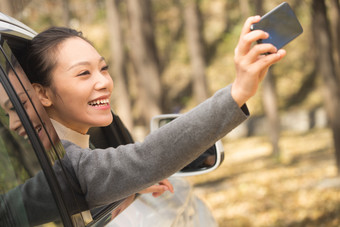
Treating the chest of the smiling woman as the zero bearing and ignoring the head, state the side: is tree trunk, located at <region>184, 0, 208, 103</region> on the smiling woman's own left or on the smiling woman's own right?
on the smiling woman's own left

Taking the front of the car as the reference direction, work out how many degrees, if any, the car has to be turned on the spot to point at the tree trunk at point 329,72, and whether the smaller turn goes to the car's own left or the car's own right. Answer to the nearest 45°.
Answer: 0° — it already faces it

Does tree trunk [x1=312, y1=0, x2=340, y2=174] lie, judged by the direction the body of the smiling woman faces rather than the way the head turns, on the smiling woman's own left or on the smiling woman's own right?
on the smiling woman's own left

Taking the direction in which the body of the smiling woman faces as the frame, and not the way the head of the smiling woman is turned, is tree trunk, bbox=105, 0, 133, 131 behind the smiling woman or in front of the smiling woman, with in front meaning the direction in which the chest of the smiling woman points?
behind

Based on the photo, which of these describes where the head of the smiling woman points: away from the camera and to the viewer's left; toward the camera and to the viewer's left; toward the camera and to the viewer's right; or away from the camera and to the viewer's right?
toward the camera and to the viewer's right

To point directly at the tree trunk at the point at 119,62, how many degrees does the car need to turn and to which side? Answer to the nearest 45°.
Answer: approximately 45° to its left

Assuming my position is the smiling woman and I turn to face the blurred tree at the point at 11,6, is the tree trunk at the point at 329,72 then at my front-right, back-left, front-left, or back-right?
front-right

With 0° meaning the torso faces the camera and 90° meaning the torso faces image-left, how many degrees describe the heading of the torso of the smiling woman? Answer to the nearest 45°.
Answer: approximately 315°

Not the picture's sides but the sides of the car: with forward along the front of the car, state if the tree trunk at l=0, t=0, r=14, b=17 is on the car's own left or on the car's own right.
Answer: on the car's own left

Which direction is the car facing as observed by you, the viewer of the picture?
facing away from the viewer and to the right of the viewer
